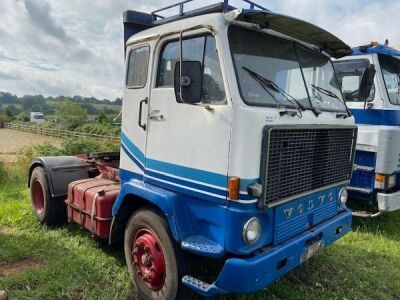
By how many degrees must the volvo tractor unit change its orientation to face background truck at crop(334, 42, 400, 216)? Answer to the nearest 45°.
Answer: approximately 90° to its left

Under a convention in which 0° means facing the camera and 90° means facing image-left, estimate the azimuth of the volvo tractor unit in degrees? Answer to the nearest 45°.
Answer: approximately 315°

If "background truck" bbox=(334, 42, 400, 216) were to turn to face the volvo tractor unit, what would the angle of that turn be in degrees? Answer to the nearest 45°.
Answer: approximately 45° to its right

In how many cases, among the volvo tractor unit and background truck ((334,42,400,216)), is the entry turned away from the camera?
0

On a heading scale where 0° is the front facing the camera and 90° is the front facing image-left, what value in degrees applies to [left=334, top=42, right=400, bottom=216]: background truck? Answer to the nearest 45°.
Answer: approximately 315°
